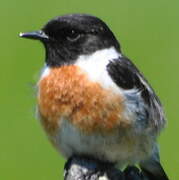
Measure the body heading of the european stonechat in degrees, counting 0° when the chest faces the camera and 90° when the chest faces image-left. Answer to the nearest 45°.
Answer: approximately 45°
